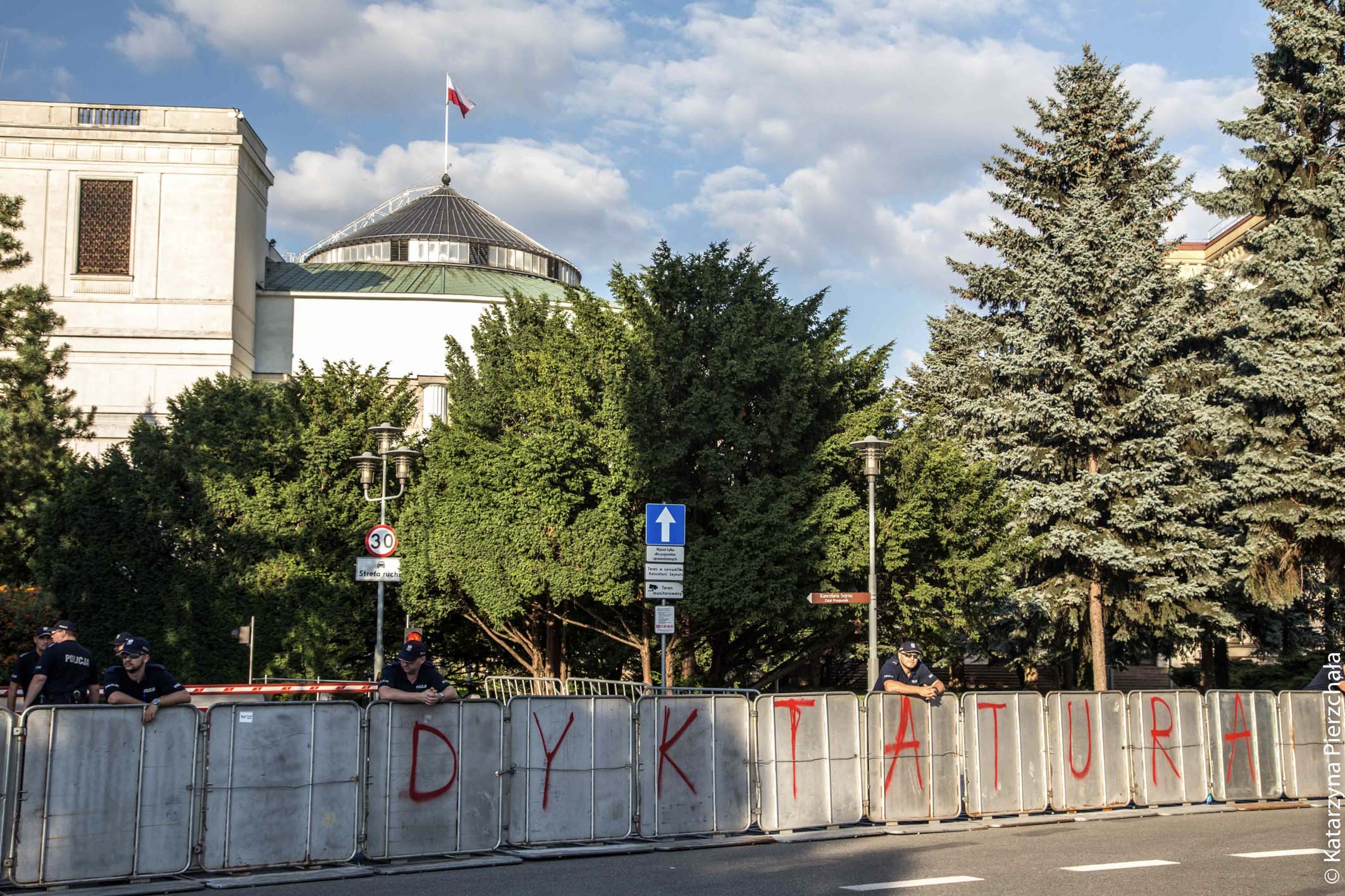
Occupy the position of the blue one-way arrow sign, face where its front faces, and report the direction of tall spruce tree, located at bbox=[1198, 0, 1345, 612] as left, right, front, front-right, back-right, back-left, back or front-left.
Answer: back-left

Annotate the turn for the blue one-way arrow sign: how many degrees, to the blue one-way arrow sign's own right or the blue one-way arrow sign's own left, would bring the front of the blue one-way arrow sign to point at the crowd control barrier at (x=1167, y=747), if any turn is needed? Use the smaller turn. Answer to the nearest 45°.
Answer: approximately 90° to the blue one-way arrow sign's own left

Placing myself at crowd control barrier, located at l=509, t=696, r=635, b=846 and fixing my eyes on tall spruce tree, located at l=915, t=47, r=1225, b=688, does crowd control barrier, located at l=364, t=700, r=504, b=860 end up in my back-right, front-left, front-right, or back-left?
back-left

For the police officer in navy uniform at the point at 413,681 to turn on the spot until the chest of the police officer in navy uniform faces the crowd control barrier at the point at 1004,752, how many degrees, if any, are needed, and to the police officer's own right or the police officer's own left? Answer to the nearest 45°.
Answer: approximately 90° to the police officer's own left

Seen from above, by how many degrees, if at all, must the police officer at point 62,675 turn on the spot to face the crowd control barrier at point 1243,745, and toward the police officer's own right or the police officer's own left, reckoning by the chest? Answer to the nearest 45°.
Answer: approximately 135° to the police officer's own right

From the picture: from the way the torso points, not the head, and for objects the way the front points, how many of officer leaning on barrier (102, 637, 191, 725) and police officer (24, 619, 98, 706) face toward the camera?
1

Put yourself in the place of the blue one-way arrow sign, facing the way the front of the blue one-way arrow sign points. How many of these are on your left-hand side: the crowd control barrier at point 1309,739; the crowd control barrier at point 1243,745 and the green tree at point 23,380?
2

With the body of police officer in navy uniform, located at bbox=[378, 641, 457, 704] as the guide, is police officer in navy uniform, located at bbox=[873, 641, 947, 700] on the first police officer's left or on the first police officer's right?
on the first police officer's left
